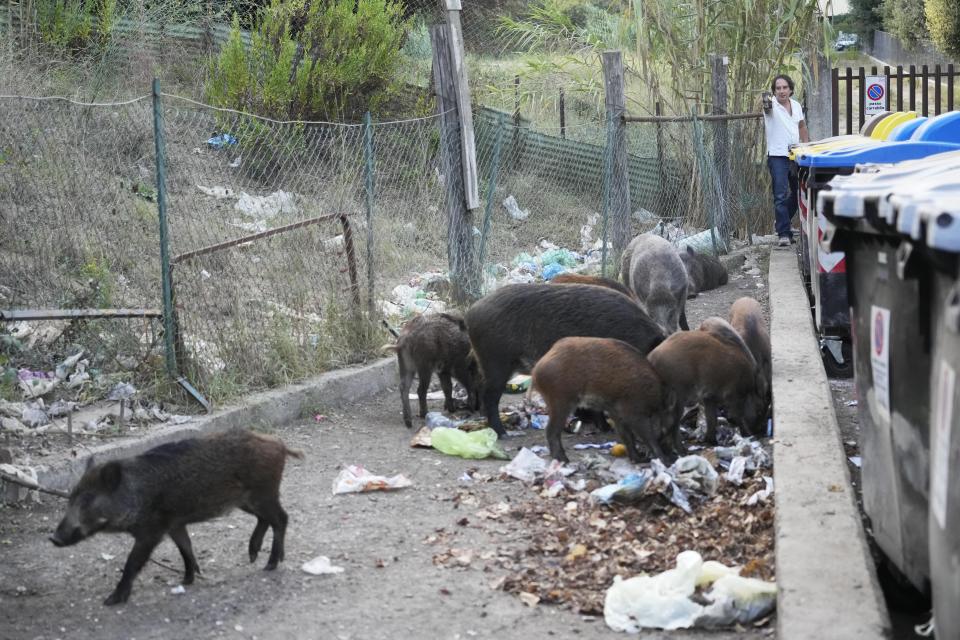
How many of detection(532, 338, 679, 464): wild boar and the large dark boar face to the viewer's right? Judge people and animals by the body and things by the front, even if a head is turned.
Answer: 2

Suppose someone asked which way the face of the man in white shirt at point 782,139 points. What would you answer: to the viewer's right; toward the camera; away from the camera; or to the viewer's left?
toward the camera

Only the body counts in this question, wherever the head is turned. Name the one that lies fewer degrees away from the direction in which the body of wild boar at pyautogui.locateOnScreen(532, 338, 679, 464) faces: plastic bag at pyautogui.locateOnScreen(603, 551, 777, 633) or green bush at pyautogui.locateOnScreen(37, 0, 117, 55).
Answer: the plastic bag

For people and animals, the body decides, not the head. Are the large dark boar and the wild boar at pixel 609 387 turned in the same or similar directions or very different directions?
same or similar directions

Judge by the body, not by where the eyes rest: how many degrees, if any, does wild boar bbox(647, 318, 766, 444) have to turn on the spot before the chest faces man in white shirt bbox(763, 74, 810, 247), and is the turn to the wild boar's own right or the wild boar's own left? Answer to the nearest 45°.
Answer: approximately 135° to the wild boar's own left

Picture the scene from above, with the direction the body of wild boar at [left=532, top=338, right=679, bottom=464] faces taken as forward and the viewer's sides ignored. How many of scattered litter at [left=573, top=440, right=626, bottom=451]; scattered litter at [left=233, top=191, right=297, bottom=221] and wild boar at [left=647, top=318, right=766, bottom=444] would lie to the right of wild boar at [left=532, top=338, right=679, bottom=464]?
0

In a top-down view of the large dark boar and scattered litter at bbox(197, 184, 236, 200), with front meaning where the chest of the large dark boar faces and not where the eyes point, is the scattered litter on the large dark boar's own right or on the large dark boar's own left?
on the large dark boar's own left

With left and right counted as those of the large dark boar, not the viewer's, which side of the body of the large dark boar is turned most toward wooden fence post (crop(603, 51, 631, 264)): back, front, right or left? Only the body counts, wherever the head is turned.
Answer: left

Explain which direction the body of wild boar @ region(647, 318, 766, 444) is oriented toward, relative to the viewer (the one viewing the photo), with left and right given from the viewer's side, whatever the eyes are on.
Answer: facing the viewer and to the right of the viewer

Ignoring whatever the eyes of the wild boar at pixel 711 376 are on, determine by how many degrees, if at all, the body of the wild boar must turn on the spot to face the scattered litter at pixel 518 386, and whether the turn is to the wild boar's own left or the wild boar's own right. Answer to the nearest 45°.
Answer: approximately 180°

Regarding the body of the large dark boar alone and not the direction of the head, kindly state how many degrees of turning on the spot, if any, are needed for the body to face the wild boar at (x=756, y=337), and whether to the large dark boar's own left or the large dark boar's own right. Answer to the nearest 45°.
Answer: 0° — it already faces it

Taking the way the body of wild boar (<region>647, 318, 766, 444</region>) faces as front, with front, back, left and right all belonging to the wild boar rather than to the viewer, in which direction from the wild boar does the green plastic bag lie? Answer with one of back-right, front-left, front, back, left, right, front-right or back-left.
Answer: back-right

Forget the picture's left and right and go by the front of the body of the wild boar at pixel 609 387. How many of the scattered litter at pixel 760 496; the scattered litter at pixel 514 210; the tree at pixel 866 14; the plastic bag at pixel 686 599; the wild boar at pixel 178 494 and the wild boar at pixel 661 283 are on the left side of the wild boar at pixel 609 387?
3

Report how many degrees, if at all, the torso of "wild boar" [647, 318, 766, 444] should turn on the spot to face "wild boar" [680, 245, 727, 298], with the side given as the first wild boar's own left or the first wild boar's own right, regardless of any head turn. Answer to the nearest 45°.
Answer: approximately 135° to the first wild boar's own left

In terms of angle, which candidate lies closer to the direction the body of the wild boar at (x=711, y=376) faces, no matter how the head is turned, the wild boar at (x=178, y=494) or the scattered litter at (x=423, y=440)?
the wild boar

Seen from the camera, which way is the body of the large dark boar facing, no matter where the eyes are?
to the viewer's right

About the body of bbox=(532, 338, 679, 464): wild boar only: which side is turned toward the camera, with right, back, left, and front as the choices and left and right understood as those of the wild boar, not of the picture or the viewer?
right

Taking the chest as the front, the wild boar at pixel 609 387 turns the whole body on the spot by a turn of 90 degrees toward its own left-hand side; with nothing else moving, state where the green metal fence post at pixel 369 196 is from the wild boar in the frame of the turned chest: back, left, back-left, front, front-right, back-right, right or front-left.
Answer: front-left

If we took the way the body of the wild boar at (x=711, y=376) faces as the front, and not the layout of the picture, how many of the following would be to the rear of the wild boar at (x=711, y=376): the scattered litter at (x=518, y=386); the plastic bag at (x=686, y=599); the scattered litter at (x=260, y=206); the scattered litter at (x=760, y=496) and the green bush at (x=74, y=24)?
3
